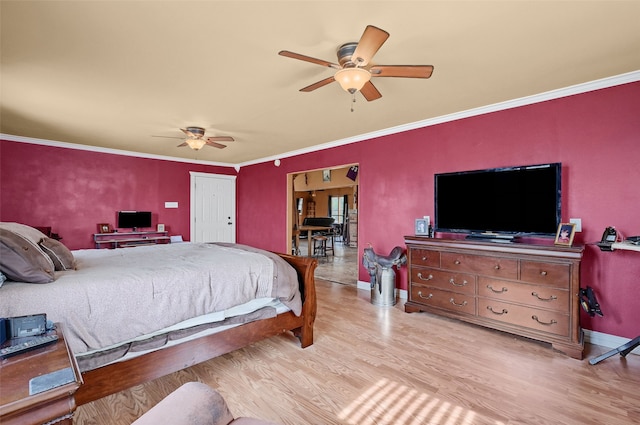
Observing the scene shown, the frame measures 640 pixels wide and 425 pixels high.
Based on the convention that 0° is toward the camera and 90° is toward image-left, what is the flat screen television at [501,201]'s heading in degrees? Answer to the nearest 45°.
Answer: approximately 45°

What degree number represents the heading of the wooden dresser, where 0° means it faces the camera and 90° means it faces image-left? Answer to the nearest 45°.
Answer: approximately 45°

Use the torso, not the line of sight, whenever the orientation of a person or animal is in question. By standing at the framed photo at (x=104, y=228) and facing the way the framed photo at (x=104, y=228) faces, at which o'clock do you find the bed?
The bed is roughly at 12 o'clock from the framed photo.

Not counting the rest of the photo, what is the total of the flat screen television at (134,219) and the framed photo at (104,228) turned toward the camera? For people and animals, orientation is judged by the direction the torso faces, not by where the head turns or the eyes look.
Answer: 2

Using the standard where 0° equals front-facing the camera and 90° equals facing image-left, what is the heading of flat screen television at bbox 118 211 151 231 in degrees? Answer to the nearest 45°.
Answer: approximately 0°

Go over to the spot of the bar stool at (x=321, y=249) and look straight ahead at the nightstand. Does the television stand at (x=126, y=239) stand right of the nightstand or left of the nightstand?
right

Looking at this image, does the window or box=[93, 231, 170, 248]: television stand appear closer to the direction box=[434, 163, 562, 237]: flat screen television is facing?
the television stand
